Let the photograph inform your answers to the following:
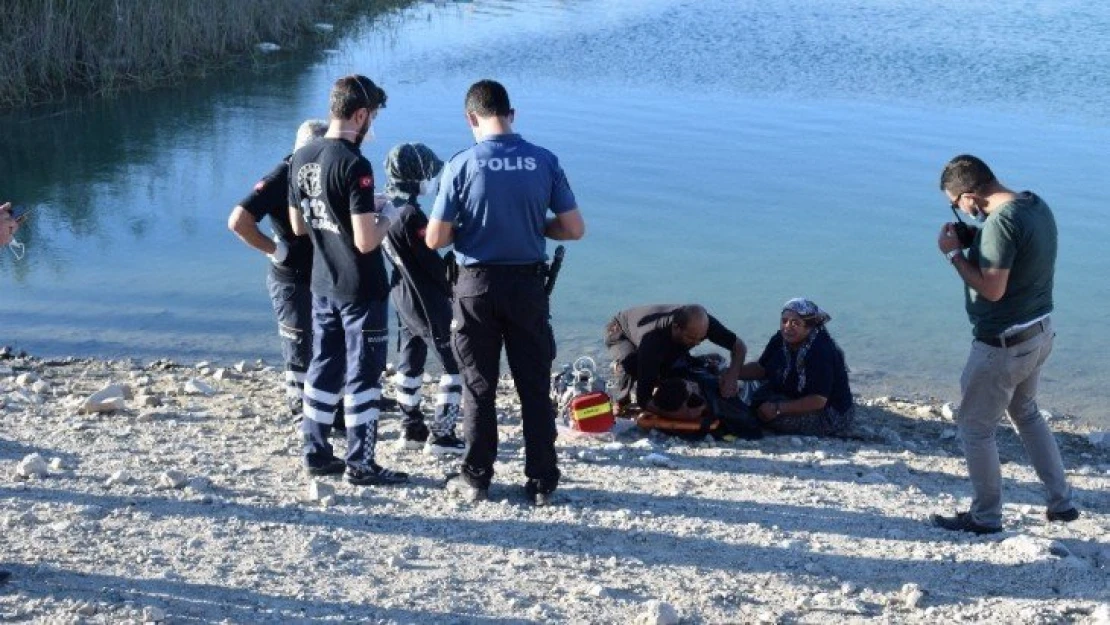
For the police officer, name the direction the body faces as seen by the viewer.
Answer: away from the camera

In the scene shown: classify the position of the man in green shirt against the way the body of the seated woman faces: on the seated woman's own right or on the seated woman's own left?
on the seated woman's own left

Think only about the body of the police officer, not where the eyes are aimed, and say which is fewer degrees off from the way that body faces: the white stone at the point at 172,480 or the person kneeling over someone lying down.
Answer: the person kneeling over someone lying down

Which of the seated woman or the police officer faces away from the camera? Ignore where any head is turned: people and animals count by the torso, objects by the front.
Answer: the police officer

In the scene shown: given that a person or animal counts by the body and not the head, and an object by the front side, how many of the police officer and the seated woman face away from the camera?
1

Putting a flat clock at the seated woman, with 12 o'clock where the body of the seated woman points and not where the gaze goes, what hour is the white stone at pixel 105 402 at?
The white stone is roughly at 1 o'clock from the seated woman.

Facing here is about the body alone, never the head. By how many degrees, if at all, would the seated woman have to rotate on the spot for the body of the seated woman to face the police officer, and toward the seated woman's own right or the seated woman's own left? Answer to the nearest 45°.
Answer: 0° — they already face them

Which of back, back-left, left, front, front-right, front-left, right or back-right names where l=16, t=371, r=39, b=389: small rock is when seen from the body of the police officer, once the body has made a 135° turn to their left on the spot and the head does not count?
right

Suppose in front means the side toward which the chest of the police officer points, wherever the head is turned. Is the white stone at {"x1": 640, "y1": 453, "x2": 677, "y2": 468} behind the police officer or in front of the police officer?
in front

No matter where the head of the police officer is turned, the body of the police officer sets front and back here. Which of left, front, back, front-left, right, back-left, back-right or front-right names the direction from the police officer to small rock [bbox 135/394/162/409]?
front-left

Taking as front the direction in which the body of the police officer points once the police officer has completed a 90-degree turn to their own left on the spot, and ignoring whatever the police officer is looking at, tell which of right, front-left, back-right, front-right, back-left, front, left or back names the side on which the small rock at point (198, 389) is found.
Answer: front-right

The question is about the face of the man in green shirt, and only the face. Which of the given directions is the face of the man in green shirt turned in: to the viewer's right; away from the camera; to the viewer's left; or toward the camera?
to the viewer's left

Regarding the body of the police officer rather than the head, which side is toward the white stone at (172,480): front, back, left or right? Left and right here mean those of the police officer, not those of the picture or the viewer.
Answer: left

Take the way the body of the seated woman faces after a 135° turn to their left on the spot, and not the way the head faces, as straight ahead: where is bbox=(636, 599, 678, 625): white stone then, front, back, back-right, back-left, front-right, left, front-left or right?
right

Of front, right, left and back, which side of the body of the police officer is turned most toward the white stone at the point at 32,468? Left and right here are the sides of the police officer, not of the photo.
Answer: left

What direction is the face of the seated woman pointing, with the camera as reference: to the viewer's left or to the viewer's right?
to the viewer's left
